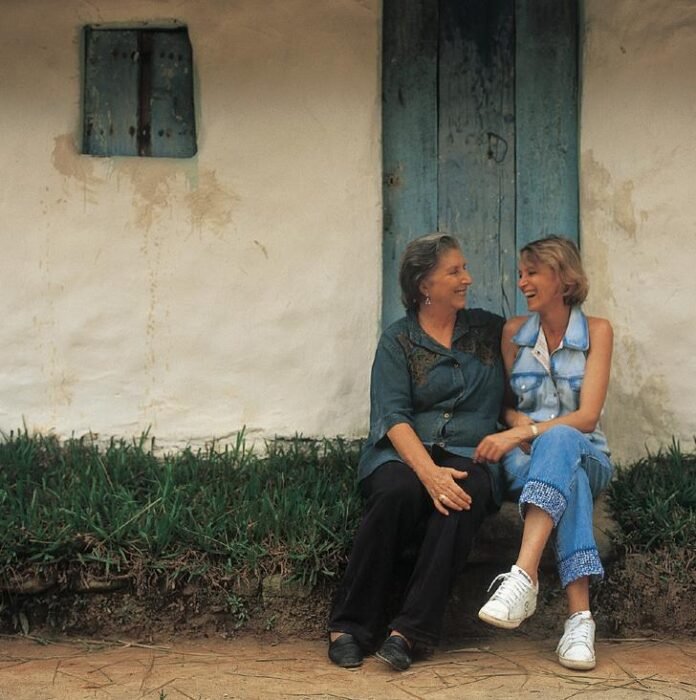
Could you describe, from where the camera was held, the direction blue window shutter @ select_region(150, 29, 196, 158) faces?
facing the viewer

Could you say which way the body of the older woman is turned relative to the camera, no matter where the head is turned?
toward the camera

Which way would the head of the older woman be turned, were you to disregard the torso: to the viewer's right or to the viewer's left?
to the viewer's right

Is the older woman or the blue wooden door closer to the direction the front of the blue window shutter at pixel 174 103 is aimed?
the older woman

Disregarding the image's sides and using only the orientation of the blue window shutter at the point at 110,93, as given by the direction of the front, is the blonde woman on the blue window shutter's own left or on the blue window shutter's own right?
on the blue window shutter's own left

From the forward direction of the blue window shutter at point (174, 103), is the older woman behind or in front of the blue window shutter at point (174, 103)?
in front

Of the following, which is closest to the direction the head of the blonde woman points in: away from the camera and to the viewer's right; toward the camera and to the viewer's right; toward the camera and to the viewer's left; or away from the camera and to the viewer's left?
toward the camera and to the viewer's left

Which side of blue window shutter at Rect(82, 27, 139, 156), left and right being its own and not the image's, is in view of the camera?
front

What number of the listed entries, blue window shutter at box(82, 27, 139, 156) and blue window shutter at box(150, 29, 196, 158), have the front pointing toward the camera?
2

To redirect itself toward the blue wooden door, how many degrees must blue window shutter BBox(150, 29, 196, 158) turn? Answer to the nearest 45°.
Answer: approximately 90° to its left

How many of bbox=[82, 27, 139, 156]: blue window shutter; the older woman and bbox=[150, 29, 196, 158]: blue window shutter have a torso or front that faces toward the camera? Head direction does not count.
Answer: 3

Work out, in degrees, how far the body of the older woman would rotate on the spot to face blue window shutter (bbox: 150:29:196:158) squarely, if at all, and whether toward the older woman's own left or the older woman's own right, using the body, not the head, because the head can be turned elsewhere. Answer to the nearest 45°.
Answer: approximately 135° to the older woman's own right
